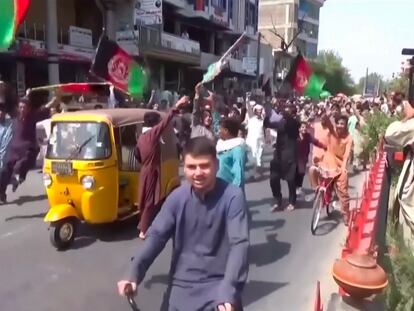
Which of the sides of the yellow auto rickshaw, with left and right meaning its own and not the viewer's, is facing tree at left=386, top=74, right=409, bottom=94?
back

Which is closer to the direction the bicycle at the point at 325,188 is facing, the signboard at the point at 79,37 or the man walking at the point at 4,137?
the man walking

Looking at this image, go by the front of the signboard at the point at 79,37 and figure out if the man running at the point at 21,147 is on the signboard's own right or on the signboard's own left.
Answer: on the signboard's own right

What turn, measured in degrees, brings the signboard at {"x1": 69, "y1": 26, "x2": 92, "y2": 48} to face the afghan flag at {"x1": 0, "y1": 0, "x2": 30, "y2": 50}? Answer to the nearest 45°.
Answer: approximately 45° to its right

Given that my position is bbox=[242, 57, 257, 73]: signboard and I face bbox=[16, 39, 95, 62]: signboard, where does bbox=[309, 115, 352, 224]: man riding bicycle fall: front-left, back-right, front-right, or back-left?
front-left

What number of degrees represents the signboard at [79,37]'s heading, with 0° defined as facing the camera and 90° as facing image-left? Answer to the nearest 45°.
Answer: approximately 315°

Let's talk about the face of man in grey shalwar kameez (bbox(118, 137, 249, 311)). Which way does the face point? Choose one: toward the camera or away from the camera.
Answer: toward the camera

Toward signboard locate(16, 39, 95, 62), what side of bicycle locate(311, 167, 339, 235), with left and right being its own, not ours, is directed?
right

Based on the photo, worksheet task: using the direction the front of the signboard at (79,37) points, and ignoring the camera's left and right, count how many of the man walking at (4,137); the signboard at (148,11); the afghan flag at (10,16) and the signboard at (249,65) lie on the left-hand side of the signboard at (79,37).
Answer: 2

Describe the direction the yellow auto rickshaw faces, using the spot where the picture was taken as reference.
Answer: facing the viewer and to the left of the viewer

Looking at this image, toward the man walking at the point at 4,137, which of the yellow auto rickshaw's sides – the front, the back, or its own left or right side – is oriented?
right

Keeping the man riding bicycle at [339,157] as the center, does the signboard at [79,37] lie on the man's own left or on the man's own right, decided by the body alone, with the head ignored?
on the man's own right

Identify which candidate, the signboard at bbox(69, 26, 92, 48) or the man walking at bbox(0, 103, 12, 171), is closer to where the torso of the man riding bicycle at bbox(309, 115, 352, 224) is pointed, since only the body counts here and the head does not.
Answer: the man walking

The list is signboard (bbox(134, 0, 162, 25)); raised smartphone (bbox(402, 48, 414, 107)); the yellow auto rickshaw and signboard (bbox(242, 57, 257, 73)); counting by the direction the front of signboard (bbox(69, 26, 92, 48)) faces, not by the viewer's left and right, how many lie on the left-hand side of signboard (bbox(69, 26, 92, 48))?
2
